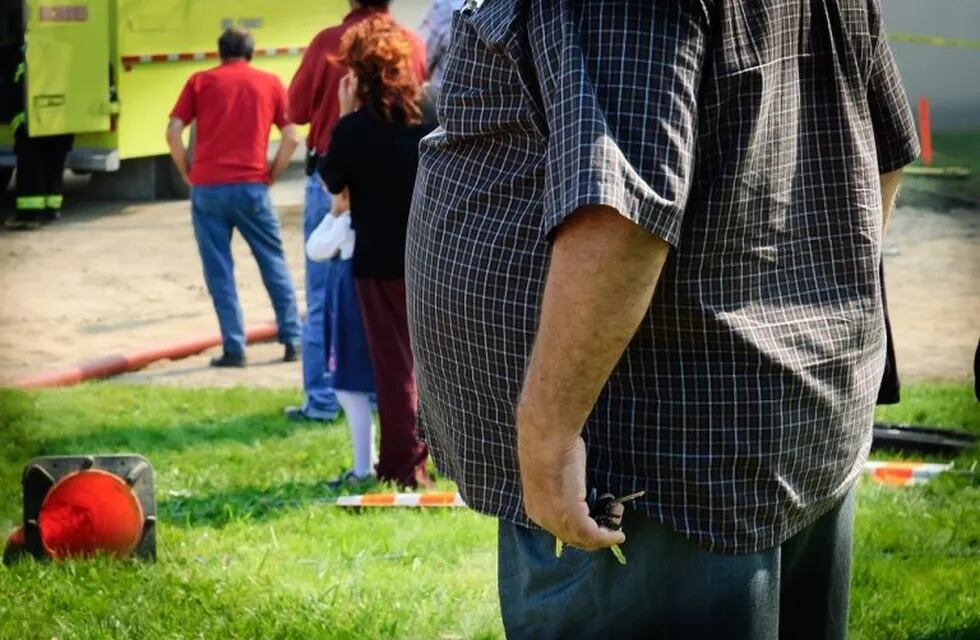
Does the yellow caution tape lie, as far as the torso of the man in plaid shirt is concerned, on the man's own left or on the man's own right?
on the man's own right

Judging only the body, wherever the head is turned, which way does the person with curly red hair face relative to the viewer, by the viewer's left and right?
facing away from the viewer and to the left of the viewer

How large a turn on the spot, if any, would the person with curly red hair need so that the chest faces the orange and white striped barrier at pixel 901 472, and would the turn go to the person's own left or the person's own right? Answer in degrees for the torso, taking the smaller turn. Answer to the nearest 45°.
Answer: approximately 135° to the person's own right

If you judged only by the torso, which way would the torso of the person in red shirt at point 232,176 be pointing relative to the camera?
away from the camera

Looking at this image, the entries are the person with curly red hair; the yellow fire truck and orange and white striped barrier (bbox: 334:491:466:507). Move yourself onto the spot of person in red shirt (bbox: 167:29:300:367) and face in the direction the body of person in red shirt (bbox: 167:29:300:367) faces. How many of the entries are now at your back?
2

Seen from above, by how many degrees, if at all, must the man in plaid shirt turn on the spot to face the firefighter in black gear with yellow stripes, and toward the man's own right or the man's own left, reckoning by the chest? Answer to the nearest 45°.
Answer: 0° — they already face them

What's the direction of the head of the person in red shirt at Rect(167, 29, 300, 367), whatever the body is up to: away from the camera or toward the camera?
away from the camera
